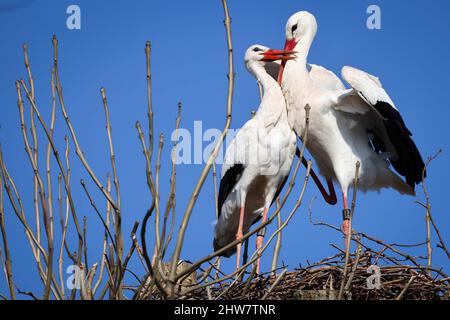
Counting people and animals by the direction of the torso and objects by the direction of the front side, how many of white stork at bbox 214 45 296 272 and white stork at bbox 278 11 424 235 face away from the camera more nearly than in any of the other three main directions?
0

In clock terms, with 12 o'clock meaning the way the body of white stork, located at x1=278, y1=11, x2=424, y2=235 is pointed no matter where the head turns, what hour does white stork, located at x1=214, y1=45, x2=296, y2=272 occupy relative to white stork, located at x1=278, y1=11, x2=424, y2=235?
white stork, located at x1=214, y1=45, x2=296, y2=272 is roughly at 1 o'clock from white stork, located at x1=278, y1=11, x2=424, y2=235.

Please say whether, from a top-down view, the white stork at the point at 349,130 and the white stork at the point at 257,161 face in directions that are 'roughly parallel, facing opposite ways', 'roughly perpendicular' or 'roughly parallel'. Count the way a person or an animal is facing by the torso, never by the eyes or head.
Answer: roughly perpendicular

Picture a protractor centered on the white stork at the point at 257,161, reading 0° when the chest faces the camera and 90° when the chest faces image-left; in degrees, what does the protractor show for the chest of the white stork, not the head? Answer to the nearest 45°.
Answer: approximately 315°

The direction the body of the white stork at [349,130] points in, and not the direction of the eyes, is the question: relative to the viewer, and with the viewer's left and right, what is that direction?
facing the viewer and to the left of the viewer
